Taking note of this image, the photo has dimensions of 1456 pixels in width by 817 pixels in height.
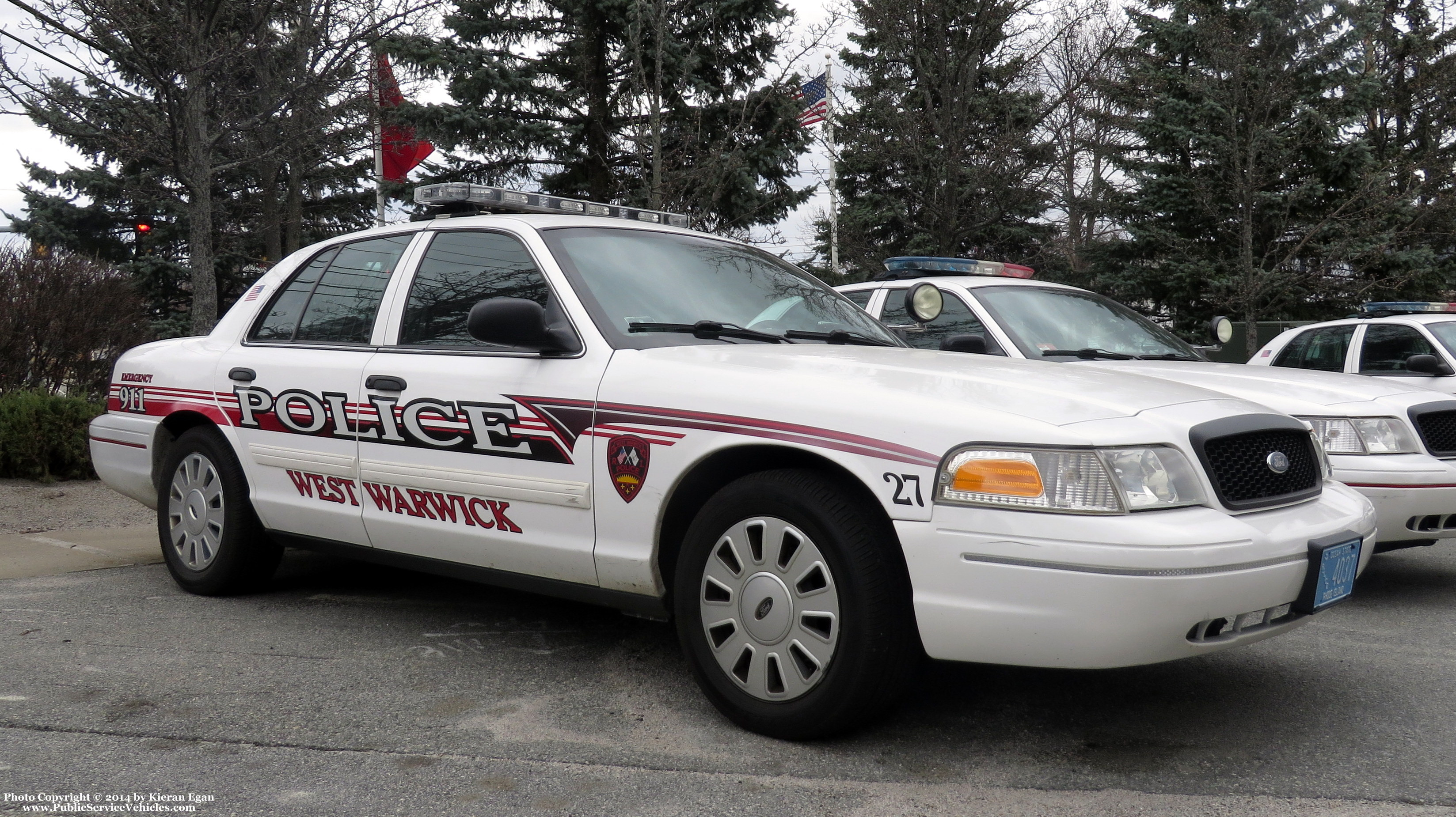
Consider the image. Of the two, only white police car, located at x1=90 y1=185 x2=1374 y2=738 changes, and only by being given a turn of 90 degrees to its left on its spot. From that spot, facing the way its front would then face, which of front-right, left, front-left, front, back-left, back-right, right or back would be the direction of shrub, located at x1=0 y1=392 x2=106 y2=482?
left

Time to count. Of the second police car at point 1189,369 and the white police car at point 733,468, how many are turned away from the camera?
0

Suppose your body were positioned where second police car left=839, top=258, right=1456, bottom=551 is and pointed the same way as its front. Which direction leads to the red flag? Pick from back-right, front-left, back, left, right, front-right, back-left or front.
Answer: back

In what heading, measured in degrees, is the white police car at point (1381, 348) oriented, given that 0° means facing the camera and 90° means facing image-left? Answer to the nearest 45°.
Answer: approximately 315°

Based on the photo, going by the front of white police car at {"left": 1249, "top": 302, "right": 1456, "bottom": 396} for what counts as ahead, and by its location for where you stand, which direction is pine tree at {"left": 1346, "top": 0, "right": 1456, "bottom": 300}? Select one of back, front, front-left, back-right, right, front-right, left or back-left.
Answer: back-left

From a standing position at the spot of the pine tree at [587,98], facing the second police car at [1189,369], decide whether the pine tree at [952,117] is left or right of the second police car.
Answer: left

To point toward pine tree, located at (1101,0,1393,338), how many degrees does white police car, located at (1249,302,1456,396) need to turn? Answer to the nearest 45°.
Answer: approximately 135° to its left

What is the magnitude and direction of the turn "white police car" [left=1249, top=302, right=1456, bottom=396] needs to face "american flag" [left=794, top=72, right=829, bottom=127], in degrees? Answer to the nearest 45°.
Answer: approximately 180°

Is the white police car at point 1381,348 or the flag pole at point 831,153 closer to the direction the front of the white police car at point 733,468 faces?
the white police car

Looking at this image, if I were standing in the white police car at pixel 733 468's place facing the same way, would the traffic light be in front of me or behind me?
behind

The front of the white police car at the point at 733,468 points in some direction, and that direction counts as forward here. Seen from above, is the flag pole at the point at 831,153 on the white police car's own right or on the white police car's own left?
on the white police car's own left
